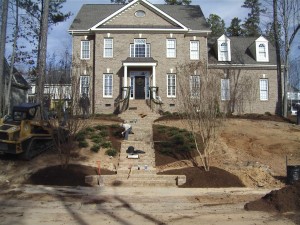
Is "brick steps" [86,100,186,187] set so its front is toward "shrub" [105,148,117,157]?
no

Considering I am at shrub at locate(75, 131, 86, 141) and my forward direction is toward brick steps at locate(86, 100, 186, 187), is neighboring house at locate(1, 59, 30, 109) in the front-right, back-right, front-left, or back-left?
back-left

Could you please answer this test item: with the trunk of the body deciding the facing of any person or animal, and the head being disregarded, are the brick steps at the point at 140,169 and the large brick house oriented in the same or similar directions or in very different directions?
same or similar directions

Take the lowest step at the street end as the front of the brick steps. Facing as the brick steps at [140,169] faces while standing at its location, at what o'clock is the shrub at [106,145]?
The shrub is roughly at 5 o'clock from the brick steps.

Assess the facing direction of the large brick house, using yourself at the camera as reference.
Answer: facing the viewer

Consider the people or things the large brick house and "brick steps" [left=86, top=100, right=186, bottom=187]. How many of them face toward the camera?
2

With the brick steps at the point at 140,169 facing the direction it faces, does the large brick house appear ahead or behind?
behind

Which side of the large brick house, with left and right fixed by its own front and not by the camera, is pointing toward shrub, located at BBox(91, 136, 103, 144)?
front

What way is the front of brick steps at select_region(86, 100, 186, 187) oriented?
toward the camera

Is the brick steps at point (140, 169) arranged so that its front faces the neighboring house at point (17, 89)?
no

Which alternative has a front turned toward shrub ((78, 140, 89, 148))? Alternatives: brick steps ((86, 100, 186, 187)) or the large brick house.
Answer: the large brick house
